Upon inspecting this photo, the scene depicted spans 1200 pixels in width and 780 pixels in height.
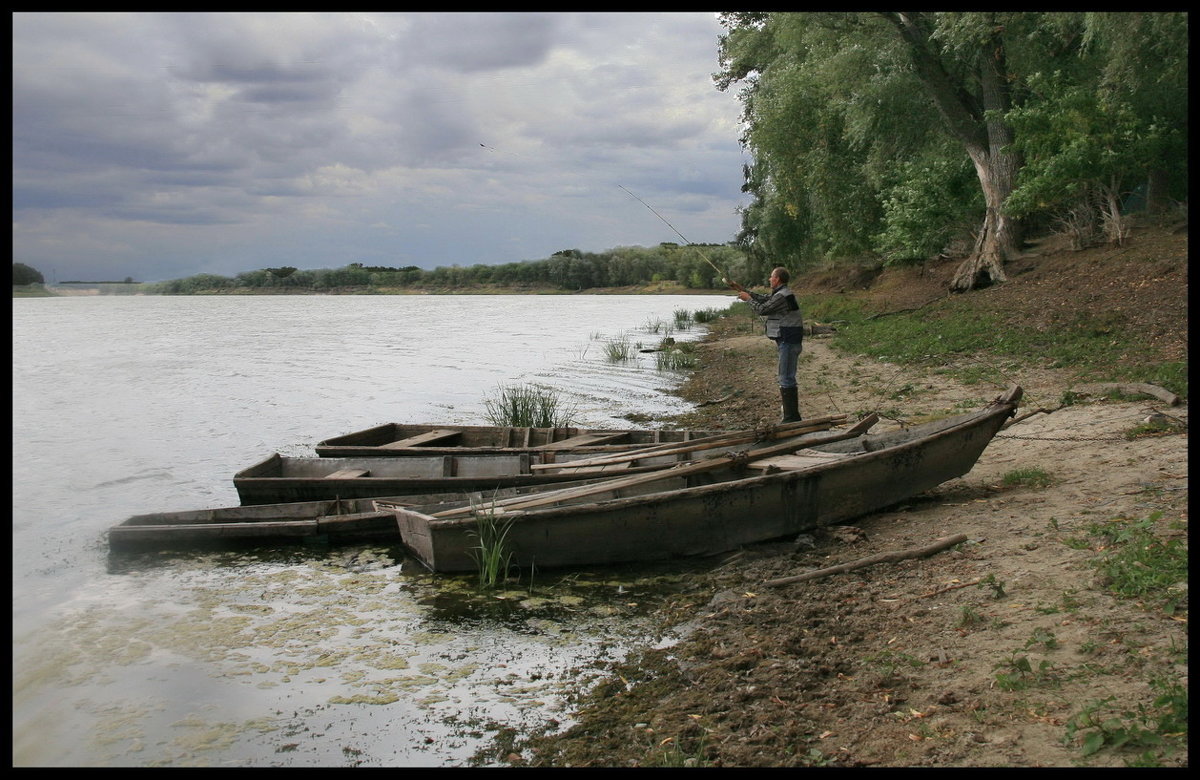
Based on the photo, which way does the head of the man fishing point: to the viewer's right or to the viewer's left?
to the viewer's left

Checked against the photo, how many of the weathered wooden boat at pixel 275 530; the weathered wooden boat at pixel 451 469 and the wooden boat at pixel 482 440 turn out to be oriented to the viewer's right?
3

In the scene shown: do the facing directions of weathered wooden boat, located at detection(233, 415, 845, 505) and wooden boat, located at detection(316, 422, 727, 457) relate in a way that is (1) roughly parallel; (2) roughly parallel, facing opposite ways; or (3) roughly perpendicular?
roughly parallel

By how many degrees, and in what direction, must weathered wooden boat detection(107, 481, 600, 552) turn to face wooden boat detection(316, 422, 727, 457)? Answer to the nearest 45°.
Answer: approximately 45° to its left

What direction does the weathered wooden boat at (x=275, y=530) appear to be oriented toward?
to the viewer's right

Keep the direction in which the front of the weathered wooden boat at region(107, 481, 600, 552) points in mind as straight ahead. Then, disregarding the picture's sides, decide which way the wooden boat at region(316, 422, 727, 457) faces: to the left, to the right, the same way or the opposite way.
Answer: the same way

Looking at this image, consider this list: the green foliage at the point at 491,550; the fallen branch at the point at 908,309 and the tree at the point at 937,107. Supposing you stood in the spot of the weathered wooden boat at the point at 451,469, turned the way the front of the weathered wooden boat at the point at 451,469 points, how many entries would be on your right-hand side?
1

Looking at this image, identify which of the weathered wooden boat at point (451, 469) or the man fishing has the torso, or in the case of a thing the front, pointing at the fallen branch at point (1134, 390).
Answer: the weathered wooden boat

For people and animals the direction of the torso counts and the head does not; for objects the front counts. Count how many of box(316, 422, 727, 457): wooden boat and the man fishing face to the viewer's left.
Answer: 1

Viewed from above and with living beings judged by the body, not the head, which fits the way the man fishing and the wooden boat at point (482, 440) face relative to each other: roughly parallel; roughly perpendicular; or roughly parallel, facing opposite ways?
roughly parallel, facing opposite ways

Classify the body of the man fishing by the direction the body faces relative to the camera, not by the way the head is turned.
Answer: to the viewer's left

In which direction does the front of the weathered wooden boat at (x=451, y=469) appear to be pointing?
to the viewer's right

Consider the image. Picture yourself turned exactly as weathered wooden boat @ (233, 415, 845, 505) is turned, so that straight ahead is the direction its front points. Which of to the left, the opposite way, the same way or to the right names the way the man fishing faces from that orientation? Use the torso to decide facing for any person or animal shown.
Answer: the opposite way

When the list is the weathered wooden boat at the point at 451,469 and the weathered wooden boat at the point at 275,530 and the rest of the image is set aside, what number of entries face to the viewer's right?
2

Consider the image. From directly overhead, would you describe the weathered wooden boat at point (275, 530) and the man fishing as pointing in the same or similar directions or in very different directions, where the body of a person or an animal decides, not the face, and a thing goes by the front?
very different directions

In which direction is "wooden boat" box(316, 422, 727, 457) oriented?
to the viewer's right

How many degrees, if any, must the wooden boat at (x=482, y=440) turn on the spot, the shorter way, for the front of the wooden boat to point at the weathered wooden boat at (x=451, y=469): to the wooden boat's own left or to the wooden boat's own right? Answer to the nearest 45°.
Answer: approximately 90° to the wooden boat's own right

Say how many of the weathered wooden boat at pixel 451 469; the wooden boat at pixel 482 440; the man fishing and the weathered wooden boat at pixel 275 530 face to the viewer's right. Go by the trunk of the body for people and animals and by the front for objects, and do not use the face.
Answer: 3

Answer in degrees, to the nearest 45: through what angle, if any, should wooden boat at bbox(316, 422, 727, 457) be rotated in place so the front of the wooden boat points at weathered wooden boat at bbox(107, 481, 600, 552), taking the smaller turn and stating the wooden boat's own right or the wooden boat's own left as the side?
approximately 135° to the wooden boat's own right

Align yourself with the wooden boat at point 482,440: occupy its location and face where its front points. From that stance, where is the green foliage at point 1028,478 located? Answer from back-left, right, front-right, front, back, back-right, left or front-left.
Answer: front-right

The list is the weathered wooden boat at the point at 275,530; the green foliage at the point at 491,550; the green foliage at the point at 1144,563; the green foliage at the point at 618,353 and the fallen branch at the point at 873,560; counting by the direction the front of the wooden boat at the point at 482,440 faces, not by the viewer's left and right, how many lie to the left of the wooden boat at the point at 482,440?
1
